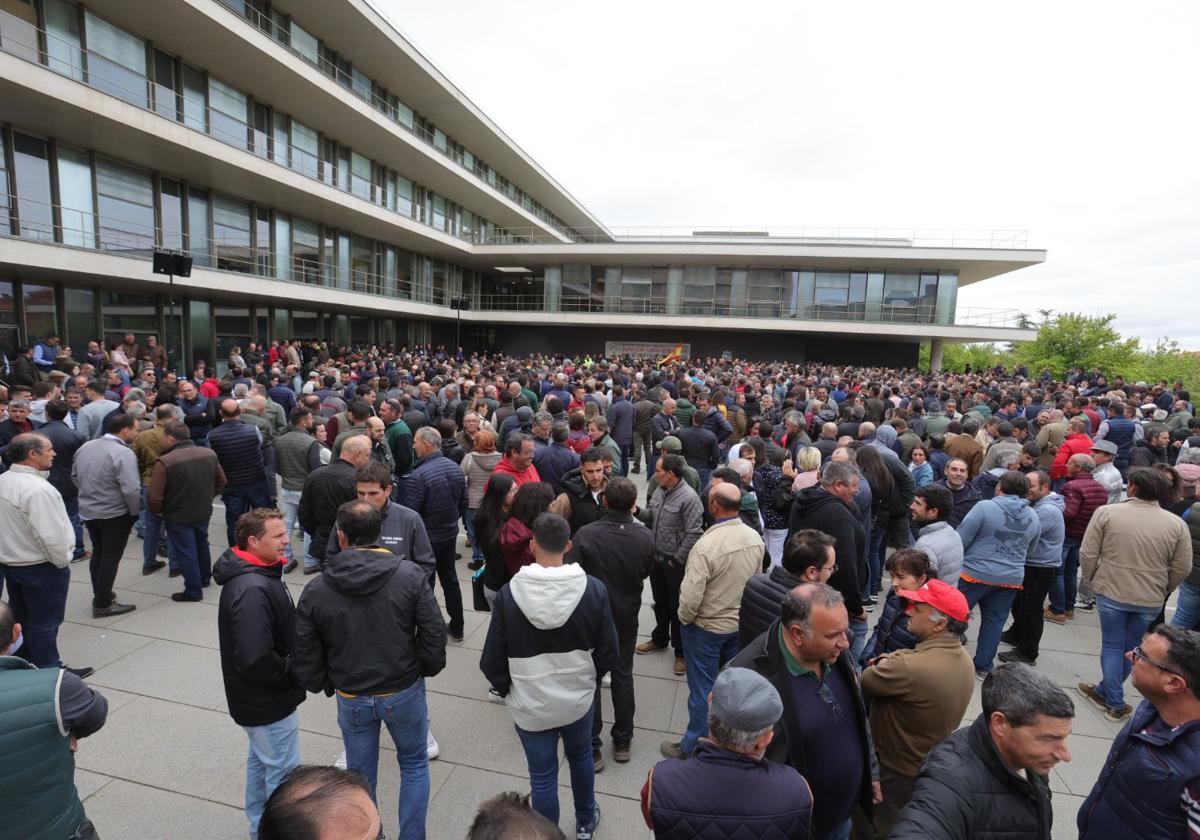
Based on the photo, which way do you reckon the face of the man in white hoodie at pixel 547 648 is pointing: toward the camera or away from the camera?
away from the camera

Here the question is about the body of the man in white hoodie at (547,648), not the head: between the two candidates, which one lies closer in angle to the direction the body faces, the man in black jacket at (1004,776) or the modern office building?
the modern office building

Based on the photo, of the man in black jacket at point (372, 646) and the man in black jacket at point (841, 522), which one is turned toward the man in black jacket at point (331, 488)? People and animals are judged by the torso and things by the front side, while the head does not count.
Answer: the man in black jacket at point (372, 646)

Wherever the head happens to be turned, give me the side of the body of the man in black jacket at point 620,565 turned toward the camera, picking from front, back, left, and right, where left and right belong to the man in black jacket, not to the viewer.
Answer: back

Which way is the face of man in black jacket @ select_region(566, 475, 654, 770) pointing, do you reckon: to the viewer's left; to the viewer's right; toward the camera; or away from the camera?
away from the camera

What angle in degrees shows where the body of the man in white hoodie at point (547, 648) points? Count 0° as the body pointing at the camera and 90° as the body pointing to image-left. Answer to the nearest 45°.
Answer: approximately 180°

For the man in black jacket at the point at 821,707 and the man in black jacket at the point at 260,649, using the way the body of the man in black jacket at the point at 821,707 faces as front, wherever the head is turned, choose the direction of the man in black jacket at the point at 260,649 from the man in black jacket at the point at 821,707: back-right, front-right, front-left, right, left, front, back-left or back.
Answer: back-right

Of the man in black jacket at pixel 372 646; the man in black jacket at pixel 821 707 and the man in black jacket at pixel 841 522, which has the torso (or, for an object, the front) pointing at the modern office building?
the man in black jacket at pixel 372 646

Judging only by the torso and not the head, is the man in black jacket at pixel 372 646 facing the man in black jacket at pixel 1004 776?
no

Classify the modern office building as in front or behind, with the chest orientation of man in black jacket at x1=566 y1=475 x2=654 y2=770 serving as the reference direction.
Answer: in front

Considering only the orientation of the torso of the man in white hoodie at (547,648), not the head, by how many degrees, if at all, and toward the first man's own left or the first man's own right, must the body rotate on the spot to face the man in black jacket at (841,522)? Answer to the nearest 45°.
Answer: approximately 45° to the first man's own right

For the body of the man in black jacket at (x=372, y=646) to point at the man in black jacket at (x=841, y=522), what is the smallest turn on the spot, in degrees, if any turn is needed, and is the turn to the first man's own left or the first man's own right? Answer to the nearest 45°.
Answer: approximately 90° to the first man's own right

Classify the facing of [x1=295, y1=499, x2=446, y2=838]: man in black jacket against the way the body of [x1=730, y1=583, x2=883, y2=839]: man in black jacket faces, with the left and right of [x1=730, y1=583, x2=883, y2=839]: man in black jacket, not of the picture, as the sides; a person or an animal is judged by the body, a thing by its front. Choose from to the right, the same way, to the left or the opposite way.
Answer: the opposite way

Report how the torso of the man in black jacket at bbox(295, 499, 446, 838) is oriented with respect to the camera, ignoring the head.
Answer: away from the camera

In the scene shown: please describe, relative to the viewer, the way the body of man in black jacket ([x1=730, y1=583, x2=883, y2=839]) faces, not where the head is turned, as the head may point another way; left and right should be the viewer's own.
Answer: facing the viewer and to the right of the viewer

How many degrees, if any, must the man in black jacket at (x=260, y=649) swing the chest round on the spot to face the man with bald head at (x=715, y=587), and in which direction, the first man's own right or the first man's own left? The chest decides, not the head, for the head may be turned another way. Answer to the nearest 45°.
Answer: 0° — they already face them

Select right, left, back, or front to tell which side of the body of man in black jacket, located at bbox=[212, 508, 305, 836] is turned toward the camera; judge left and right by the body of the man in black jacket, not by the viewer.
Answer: right
